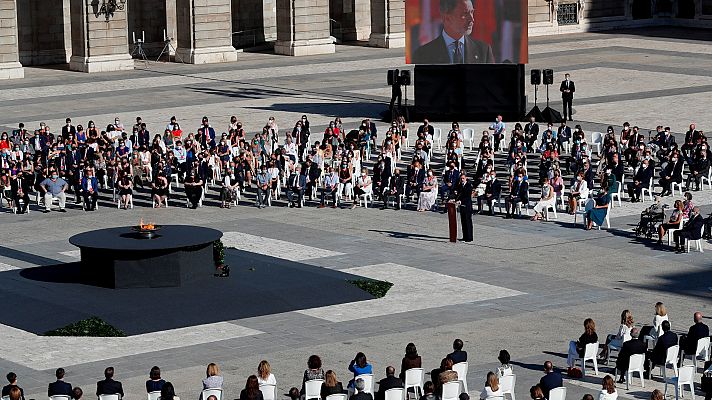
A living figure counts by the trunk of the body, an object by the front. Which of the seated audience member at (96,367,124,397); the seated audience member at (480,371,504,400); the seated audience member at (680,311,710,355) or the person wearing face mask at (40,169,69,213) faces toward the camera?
the person wearing face mask

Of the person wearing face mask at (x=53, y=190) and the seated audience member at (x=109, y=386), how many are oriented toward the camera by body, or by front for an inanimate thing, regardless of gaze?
1

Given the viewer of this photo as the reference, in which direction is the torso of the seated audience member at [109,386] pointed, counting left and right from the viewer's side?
facing away from the viewer

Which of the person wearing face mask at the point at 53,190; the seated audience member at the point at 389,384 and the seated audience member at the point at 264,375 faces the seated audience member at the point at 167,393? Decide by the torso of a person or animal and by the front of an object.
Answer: the person wearing face mask

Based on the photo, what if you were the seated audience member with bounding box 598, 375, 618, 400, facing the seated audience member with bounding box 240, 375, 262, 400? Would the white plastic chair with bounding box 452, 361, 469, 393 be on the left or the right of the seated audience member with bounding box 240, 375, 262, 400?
right

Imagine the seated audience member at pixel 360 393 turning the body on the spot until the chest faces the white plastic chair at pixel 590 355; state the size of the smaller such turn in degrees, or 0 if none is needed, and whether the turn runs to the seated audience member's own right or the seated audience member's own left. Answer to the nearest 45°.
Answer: approximately 45° to the seated audience member's own right

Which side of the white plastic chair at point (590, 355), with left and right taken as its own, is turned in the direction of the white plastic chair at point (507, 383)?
left

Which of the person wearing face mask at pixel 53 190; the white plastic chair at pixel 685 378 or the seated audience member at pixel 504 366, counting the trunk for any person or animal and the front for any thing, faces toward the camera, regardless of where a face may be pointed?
the person wearing face mask

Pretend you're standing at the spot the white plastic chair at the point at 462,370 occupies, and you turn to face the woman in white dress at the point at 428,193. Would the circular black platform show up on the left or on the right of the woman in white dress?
left

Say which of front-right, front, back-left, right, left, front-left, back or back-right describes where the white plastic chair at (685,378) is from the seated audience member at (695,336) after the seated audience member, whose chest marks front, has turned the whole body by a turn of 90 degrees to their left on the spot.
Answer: front-left

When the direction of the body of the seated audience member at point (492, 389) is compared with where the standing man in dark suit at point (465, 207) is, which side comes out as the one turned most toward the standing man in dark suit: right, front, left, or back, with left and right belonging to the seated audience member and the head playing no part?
front

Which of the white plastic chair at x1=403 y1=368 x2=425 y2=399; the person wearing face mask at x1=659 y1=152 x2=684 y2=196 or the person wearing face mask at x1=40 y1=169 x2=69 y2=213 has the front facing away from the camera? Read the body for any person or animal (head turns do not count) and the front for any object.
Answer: the white plastic chair

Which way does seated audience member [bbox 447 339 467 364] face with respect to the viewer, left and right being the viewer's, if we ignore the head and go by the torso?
facing away from the viewer

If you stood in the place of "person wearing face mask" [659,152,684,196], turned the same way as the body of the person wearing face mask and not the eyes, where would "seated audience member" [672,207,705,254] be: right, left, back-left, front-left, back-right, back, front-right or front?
front-left

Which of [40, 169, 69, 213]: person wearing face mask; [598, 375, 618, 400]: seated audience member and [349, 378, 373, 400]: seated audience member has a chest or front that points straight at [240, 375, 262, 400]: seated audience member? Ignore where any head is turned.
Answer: the person wearing face mask

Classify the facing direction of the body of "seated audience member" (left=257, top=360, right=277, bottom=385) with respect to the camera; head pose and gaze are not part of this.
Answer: away from the camera

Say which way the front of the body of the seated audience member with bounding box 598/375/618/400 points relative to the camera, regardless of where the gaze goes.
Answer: away from the camera

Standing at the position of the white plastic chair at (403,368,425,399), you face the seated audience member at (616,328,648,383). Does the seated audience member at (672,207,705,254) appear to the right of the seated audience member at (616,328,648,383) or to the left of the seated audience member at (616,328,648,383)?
left
